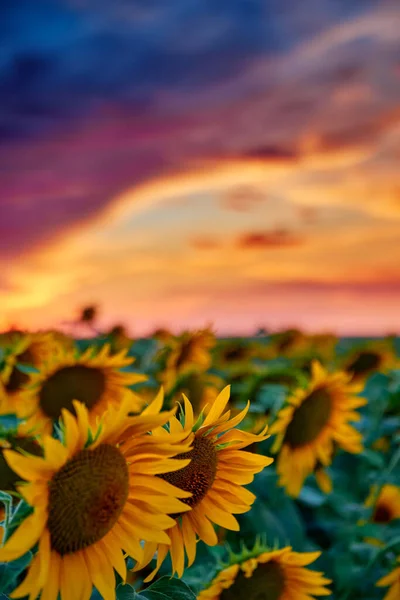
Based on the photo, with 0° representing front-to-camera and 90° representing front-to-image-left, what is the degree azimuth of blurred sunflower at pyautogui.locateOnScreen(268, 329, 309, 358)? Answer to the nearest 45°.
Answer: approximately 0°

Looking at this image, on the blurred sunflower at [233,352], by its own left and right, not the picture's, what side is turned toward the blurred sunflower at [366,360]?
left

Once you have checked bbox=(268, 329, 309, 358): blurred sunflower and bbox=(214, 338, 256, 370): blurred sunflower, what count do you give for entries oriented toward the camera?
2

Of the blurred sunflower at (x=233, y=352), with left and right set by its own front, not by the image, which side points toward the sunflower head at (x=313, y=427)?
front

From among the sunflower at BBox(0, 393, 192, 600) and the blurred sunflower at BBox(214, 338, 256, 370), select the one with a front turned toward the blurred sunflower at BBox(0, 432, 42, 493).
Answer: the blurred sunflower at BBox(214, 338, 256, 370)

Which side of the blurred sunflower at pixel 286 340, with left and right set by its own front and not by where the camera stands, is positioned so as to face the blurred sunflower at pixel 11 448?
front

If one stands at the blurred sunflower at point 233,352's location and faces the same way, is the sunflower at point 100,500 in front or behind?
in front

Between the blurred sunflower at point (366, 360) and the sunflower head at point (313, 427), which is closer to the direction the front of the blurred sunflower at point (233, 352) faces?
the sunflower head

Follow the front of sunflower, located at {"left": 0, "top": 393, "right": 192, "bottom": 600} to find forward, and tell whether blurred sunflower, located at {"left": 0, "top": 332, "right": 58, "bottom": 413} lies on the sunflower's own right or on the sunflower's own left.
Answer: on the sunflower's own right

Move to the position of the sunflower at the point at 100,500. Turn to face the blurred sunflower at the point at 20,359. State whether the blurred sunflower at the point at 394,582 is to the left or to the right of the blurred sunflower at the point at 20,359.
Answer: right

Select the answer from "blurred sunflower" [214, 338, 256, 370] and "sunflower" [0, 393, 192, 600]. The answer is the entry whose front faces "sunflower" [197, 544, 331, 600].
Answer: the blurred sunflower

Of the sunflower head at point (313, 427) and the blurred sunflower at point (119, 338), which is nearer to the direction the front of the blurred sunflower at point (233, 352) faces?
the sunflower head
